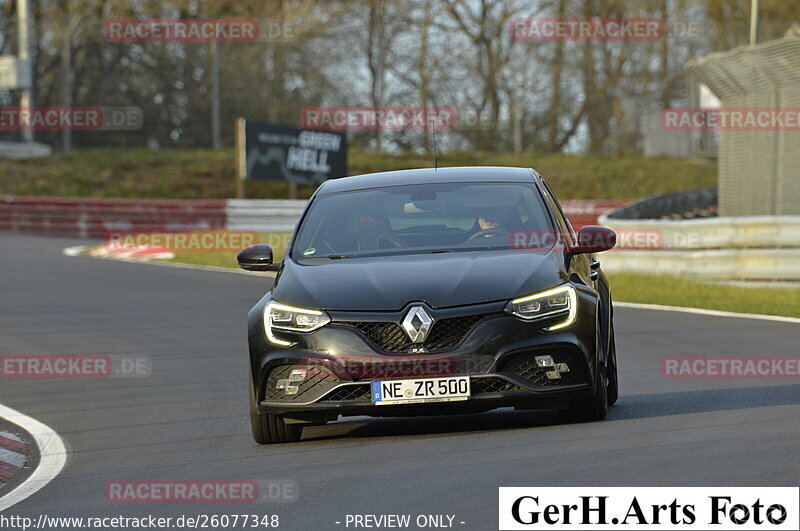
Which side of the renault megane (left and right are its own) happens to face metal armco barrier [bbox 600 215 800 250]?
back

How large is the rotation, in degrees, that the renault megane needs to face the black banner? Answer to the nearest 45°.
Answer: approximately 180°

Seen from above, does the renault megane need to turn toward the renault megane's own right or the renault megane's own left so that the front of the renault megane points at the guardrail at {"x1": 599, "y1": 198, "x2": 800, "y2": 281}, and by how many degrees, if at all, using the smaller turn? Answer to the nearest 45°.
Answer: approximately 180°

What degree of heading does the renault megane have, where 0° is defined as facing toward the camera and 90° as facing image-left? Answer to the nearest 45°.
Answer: approximately 0°

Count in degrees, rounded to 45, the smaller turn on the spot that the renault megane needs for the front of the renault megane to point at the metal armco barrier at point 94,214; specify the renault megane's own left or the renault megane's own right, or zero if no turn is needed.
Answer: approximately 180°

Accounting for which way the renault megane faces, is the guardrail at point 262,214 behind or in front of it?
behind

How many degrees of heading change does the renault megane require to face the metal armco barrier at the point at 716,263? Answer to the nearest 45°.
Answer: approximately 180°
